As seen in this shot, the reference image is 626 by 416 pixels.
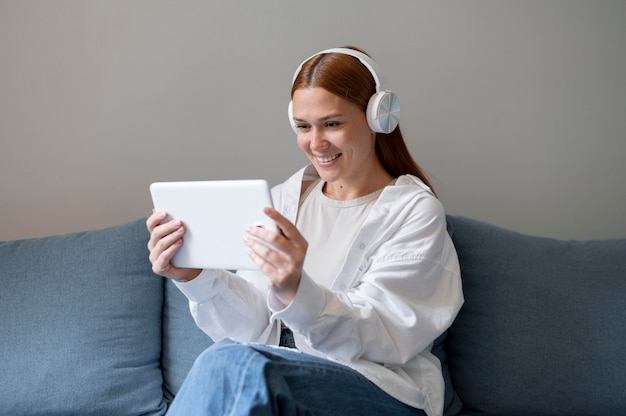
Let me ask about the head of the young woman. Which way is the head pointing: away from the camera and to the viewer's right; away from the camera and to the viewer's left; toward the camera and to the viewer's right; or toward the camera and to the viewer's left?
toward the camera and to the viewer's left

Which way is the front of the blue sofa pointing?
toward the camera

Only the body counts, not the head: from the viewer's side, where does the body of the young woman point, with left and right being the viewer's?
facing the viewer and to the left of the viewer
